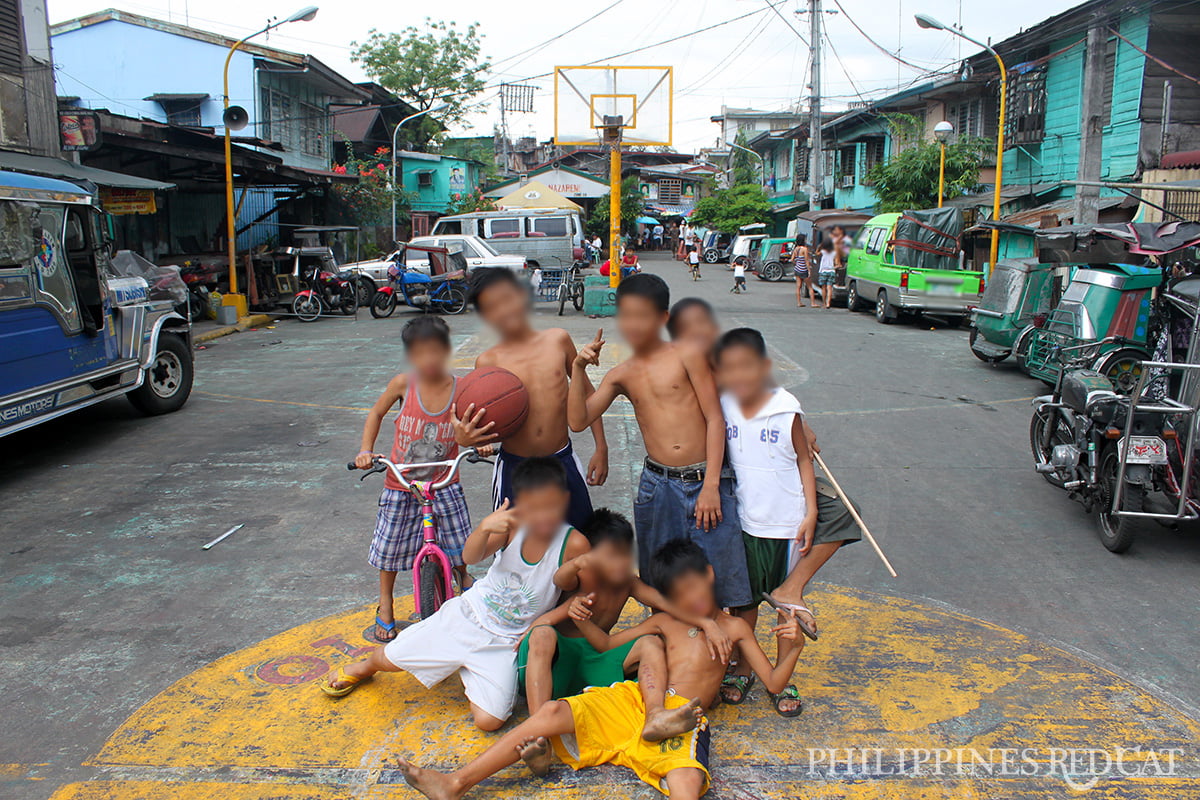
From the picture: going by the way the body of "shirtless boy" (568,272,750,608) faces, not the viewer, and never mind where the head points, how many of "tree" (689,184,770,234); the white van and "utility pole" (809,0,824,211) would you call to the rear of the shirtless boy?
3

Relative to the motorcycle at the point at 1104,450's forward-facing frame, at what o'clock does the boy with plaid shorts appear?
The boy with plaid shorts is roughly at 9 o'clock from the motorcycle.

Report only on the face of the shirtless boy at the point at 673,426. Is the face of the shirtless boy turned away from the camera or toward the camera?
toward the camera

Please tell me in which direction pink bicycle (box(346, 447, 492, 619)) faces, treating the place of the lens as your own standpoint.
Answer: facing the viewer

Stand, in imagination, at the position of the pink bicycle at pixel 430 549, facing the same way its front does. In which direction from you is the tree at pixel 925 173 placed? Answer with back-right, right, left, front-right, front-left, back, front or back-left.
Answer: back-left

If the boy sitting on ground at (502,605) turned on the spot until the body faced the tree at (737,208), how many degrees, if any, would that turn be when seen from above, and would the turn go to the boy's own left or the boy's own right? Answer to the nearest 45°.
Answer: approximately 180°

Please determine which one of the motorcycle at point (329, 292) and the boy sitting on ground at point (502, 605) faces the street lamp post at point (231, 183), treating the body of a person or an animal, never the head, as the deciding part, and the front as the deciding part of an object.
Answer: the motorcycle

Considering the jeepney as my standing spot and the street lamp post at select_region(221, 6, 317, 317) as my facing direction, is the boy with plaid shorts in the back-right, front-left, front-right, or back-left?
back-right
